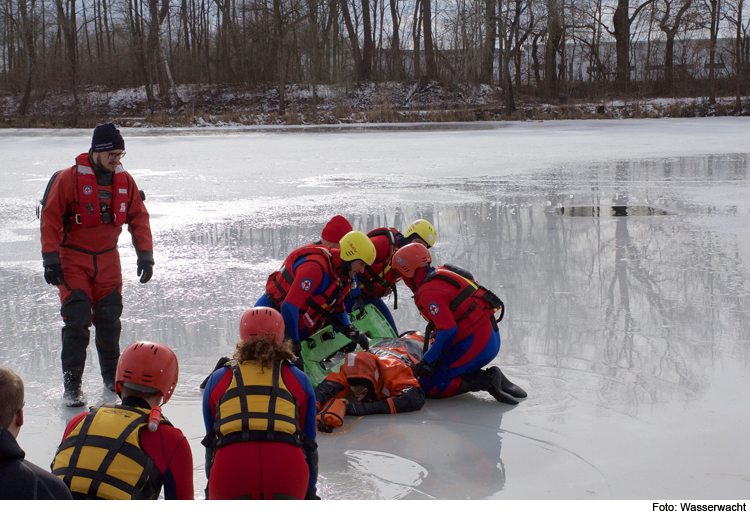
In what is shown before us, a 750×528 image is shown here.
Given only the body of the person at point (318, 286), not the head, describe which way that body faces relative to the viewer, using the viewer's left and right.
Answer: facing the viewer and to the right of the viewer

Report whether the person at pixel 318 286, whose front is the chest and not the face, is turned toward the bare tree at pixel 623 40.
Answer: no
